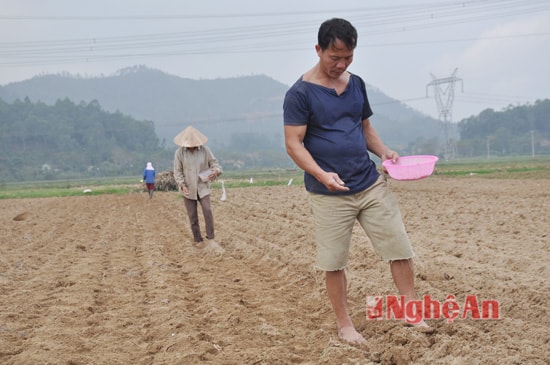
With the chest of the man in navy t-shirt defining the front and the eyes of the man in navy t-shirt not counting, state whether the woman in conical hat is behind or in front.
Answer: behind

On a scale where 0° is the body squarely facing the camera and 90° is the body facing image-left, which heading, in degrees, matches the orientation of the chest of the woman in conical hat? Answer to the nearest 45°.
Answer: approximately 0°

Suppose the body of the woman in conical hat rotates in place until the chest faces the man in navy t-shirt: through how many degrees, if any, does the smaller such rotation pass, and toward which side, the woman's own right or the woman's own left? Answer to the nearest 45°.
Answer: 0° — they already face them
